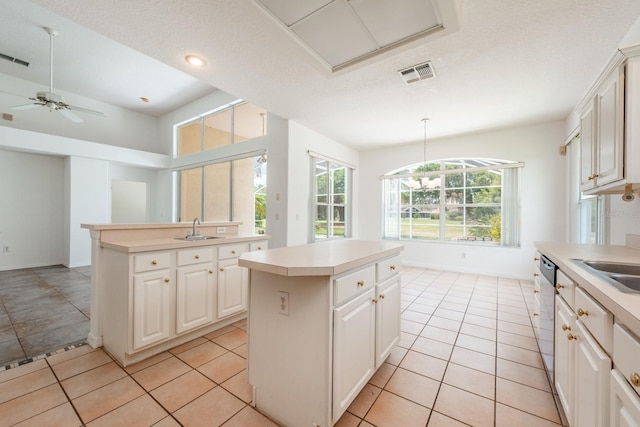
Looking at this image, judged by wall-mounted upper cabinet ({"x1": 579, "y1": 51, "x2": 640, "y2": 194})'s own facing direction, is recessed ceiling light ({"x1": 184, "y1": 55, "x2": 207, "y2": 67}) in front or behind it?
in front

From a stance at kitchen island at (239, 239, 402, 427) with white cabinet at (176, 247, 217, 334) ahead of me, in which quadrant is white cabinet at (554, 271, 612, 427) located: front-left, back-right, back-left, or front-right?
back-right

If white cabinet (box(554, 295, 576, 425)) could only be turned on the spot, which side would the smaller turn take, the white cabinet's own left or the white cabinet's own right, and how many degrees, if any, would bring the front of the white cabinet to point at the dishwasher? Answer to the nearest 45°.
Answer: approximately 90° to the white cabinet's own right

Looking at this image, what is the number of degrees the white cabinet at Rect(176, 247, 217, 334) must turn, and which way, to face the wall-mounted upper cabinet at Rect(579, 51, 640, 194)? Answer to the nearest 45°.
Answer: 0° — it already faces it

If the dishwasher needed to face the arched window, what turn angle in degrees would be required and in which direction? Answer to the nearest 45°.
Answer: approximately 45° to its right

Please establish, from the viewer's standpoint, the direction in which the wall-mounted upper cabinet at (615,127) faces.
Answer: facing to the left of the viewer

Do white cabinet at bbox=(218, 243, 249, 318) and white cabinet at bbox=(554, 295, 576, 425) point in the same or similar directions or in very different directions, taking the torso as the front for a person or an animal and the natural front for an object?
very different directions

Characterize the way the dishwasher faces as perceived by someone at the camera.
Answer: facing to the left of the viewer

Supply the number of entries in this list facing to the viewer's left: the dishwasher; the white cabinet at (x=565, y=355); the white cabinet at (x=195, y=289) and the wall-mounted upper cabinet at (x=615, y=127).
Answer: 3

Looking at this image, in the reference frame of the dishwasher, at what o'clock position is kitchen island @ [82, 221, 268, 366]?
The kitchen island is roughly at 11 o'clock from the dishwasher.

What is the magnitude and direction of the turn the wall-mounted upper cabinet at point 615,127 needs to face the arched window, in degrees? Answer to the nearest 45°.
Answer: approximately 45° to its right

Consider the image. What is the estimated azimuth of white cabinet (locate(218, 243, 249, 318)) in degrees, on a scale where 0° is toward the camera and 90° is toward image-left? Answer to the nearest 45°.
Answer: approximately 315°

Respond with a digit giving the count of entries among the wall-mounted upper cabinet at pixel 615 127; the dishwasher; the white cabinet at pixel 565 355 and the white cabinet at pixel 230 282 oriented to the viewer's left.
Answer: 3
